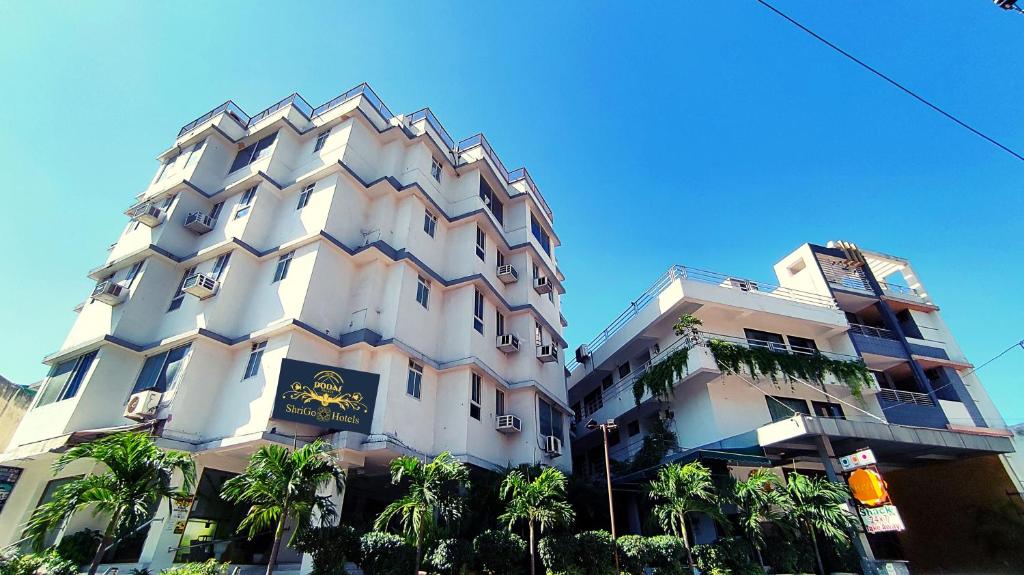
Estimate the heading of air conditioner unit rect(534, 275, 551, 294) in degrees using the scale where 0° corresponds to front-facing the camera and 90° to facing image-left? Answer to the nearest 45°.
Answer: approximately 315°

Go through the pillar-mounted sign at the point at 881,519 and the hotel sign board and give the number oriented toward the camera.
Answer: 2

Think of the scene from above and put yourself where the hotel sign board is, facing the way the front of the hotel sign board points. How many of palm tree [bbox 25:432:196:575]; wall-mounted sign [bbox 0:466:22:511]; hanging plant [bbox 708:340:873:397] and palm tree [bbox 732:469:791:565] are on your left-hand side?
2

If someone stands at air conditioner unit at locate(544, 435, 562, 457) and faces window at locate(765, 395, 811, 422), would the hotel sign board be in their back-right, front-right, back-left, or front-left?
back-right

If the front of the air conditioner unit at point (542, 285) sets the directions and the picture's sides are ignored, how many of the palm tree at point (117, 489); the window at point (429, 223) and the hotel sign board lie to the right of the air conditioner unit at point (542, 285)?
3

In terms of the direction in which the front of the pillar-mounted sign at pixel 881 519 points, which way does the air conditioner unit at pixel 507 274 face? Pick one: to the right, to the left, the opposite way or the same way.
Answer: to the left

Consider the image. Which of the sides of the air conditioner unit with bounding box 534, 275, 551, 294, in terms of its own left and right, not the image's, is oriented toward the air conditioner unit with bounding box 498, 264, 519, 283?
right

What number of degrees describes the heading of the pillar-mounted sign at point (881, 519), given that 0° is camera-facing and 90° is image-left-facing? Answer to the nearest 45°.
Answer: approximately 0°

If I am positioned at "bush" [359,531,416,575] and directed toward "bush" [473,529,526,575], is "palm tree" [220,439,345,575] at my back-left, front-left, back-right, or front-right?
back-right

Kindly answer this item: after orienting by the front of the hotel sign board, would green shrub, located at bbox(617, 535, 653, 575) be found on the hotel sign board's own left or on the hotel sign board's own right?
on the hotel sign board's own left

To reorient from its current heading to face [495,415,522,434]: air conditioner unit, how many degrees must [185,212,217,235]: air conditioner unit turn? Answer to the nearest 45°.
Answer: approximately 90° to its left
